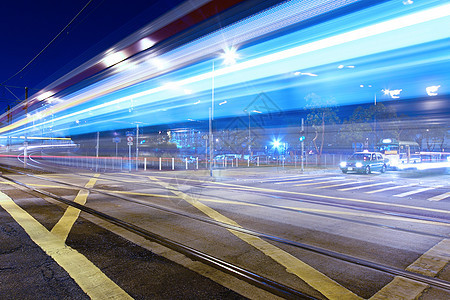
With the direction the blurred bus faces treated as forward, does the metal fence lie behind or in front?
in front
